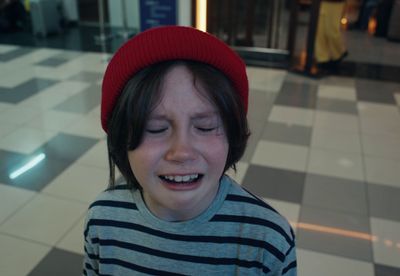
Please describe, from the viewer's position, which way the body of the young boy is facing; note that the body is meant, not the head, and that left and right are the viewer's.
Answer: facing the viewer
